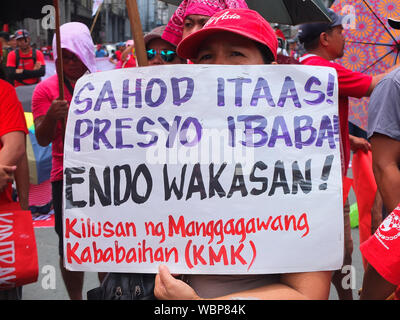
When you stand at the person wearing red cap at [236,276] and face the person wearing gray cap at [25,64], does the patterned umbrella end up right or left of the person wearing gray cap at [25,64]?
right

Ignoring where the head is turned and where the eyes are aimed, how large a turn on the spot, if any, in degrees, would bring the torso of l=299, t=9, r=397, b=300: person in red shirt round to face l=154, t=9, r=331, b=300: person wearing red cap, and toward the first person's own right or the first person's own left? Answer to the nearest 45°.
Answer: approximately 90° to the first person's own right

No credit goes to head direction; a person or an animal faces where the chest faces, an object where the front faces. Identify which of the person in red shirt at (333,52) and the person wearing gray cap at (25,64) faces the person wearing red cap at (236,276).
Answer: the person wearing gray cap at (25,64)

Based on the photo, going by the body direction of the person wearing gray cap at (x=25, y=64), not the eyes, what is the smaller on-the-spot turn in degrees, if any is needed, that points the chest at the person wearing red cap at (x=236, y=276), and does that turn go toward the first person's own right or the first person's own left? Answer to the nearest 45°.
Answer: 0° — they already face them

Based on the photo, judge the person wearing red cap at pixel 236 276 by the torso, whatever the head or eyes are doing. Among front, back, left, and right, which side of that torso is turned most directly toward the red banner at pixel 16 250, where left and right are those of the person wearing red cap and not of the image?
right

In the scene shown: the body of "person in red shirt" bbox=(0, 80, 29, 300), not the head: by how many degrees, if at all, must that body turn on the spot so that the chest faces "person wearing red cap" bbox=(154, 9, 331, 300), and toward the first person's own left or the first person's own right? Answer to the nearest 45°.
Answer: approximately 90° to the first person's own left

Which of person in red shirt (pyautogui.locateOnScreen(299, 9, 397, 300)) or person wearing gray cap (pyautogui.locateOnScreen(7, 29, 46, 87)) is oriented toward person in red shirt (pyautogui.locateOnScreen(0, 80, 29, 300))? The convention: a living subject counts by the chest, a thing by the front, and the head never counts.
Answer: the person wearing gray cap

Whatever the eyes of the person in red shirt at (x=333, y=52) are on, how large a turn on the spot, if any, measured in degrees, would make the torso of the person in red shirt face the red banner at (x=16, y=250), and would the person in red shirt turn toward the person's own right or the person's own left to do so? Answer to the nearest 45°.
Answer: approximately 135° to the person's own right

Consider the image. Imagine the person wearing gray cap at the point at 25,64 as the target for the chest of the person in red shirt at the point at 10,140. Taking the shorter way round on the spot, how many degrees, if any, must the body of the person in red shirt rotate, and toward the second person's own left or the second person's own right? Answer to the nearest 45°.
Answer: approximately 135° to the second person's own right

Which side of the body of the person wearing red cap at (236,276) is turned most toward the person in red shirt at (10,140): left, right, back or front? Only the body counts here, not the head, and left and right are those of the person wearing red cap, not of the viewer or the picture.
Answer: right
